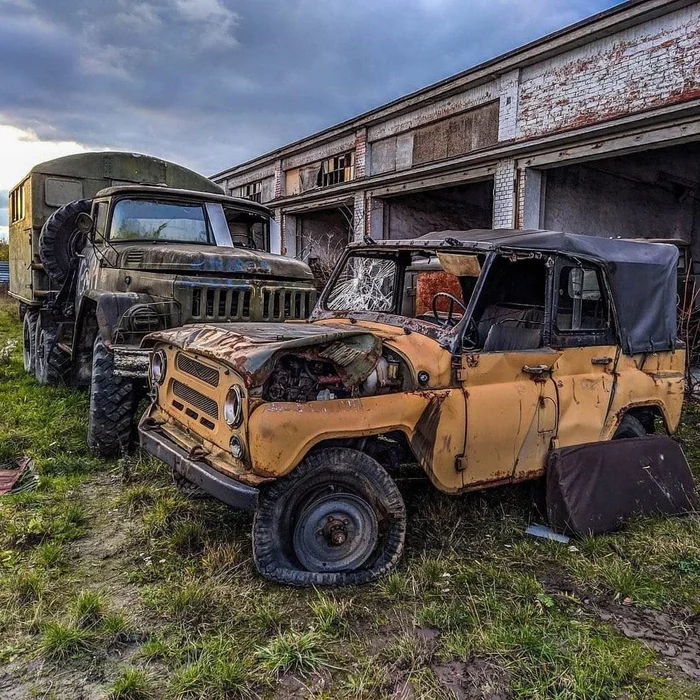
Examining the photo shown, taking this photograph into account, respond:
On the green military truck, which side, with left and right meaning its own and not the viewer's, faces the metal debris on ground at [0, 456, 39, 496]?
right

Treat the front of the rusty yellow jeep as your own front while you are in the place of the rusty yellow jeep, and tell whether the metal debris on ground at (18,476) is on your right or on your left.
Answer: on your right

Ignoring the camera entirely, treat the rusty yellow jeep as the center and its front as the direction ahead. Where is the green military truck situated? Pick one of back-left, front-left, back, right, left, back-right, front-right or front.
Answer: right

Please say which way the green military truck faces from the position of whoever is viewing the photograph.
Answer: facing the viewer and to the right of the viewer

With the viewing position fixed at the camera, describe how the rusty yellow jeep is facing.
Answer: facing the viewer and to the left of the viewer

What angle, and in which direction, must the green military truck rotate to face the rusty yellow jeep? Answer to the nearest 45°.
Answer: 0° — it already faces it

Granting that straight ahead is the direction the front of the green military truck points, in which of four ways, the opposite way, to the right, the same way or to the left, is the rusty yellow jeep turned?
to the right
